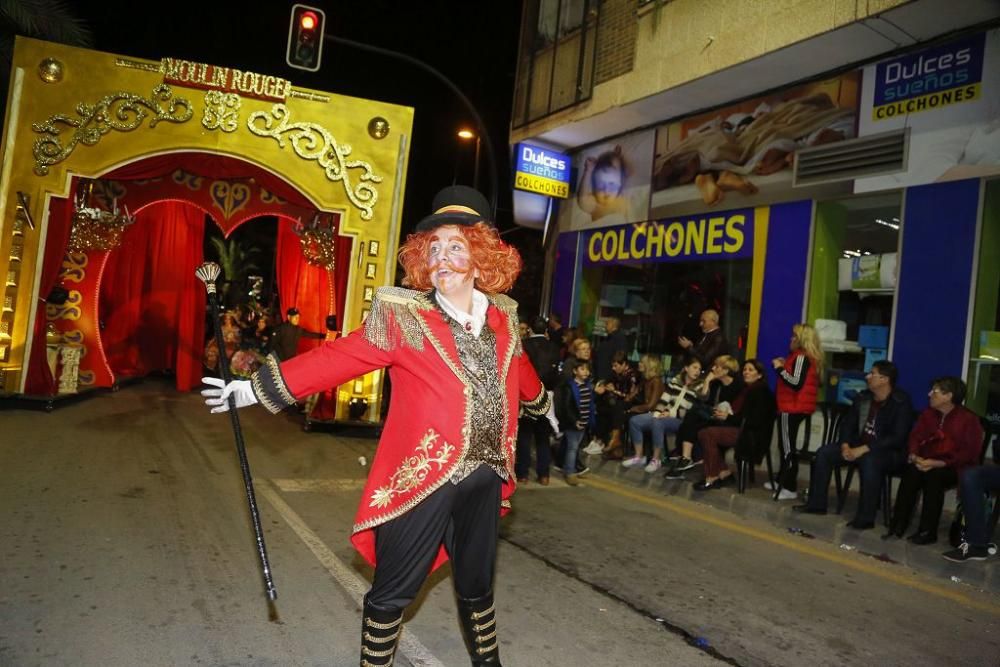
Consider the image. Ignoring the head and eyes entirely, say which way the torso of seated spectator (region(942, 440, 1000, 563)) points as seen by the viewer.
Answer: to the viewer's left

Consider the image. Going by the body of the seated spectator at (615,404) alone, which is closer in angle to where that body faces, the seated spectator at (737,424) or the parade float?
the parade float

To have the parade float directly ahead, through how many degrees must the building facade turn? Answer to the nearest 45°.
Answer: approximately 45° to its right

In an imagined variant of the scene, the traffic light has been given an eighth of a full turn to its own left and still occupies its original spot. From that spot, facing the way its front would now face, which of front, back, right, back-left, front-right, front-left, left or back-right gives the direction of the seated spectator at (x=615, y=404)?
front

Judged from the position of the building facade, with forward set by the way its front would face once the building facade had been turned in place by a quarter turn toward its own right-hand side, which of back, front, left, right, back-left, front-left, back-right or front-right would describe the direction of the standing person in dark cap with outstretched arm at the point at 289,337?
front-left

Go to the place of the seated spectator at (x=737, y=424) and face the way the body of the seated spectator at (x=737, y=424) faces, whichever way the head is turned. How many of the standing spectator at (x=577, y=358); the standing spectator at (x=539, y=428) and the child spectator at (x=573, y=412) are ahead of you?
3

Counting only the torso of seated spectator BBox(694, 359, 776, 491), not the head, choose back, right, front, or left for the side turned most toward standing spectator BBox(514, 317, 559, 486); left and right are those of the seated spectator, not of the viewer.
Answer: front

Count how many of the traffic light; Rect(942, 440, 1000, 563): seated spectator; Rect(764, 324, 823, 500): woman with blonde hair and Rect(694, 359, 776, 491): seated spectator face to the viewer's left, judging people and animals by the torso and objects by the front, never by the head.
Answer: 3

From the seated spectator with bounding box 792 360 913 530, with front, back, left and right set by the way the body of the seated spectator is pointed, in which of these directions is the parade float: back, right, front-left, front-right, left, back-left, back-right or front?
front-right

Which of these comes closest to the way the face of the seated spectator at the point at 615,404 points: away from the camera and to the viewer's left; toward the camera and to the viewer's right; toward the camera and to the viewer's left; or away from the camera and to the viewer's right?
toward the camera and to the viewer's left

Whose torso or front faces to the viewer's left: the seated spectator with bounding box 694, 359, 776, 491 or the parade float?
the seated spectator

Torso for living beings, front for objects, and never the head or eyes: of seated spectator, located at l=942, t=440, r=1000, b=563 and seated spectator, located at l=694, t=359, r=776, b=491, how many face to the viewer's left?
2

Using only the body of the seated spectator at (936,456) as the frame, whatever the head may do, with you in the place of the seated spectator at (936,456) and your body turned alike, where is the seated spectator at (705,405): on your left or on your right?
on your right
